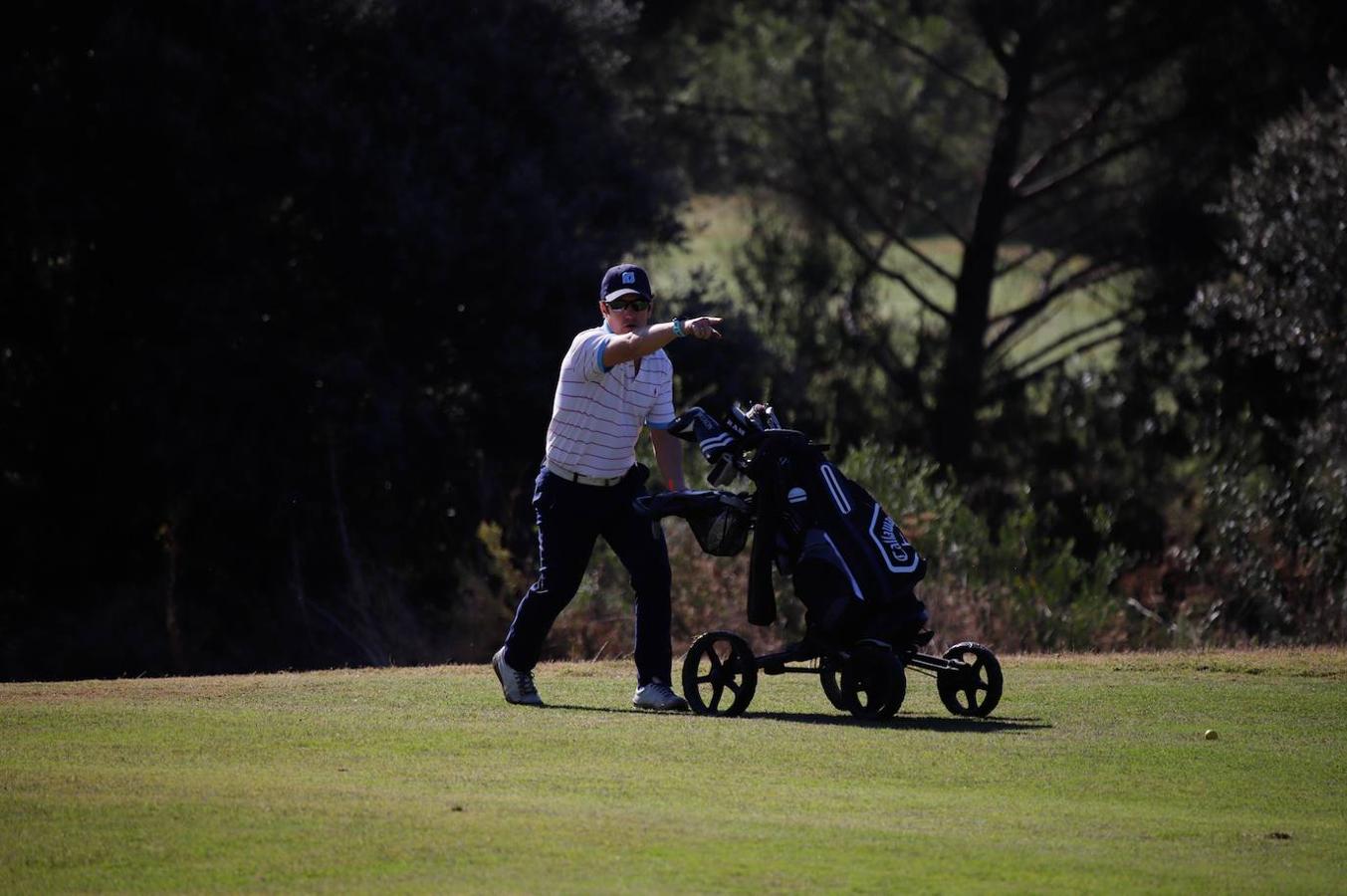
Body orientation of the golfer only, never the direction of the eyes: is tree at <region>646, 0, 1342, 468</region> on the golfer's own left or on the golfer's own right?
on the golfer's own left

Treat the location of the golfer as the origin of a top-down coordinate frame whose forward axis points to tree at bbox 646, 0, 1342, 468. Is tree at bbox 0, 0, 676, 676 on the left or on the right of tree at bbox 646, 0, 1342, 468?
left

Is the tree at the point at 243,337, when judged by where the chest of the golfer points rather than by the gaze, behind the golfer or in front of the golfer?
behind

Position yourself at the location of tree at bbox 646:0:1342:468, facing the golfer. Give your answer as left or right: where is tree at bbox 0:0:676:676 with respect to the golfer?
right

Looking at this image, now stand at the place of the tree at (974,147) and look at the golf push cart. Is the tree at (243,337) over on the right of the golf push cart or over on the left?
right

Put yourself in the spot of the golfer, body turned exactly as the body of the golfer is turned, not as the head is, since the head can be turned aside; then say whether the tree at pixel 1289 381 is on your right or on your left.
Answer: on your left

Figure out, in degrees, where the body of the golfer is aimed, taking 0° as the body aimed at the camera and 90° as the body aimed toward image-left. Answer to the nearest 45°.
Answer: approximately 315°
